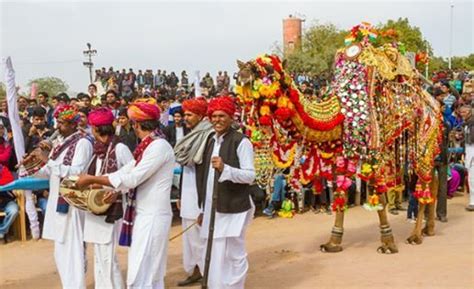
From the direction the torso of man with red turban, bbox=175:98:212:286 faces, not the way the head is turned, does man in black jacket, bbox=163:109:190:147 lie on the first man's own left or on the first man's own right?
on the first man's own right

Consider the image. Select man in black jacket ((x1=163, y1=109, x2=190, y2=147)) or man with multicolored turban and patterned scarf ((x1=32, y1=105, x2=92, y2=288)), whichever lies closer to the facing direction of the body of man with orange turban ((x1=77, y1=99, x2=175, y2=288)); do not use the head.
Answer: the man with multicolored turban and patterned scarf

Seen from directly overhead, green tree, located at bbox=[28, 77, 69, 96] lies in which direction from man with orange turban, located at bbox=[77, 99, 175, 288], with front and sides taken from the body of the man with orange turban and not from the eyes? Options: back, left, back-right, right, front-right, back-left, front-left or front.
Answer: right

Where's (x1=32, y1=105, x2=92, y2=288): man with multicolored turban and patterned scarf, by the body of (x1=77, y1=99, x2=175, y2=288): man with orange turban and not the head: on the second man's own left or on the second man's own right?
on the second man's own right

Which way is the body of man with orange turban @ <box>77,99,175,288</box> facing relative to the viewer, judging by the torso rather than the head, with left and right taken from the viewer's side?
facing to the left of the viewer

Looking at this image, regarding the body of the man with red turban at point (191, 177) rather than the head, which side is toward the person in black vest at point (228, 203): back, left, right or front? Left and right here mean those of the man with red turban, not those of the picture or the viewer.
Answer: left
